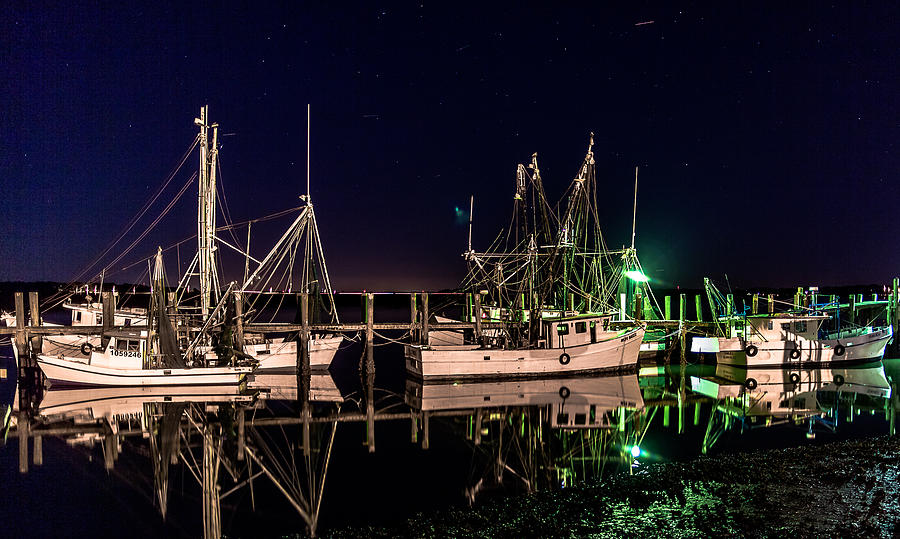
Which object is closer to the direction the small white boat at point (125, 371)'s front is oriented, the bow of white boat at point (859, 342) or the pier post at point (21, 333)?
the pier post

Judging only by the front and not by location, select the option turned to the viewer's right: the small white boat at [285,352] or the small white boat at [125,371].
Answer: the small white boat at [285,352]

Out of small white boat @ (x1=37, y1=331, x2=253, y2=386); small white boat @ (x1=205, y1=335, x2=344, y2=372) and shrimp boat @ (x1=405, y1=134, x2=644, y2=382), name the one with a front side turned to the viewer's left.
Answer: small white boat @ (x1=37, y1=331, x2=253, y2=386)

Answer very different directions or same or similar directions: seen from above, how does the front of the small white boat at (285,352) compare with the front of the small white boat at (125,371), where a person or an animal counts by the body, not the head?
very different directions

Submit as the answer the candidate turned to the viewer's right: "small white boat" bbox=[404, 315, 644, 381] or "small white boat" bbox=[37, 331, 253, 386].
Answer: "small white boat" bbox=[404, 315, 644, 381]

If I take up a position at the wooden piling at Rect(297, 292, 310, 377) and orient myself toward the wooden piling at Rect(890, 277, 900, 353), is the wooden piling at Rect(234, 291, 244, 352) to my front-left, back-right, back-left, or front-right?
back-left

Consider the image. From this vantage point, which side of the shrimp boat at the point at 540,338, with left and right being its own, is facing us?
right

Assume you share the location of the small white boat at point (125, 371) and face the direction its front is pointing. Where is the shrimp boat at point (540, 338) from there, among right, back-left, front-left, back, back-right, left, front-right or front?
back

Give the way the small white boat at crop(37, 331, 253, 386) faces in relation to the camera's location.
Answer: facing to the left of the viewer

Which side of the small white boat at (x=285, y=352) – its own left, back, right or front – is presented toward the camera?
right

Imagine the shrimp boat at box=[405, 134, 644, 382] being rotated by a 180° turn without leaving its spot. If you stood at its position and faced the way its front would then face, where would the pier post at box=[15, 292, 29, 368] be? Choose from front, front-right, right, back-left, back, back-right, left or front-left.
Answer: front

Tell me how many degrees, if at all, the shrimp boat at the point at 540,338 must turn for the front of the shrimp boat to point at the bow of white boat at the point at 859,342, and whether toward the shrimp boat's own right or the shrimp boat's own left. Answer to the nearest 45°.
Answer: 0° — it already faces it
